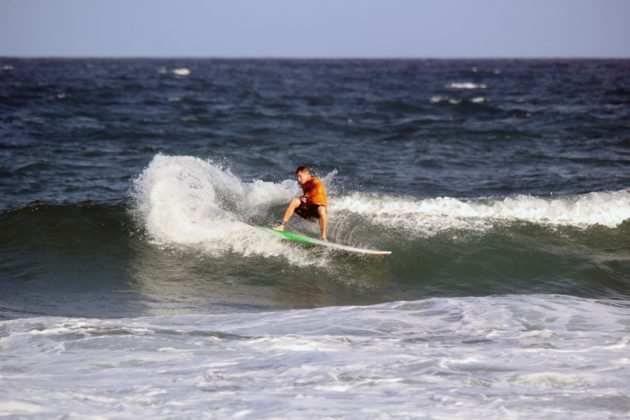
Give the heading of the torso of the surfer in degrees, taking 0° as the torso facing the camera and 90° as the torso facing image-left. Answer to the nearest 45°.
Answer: approximately 45°
